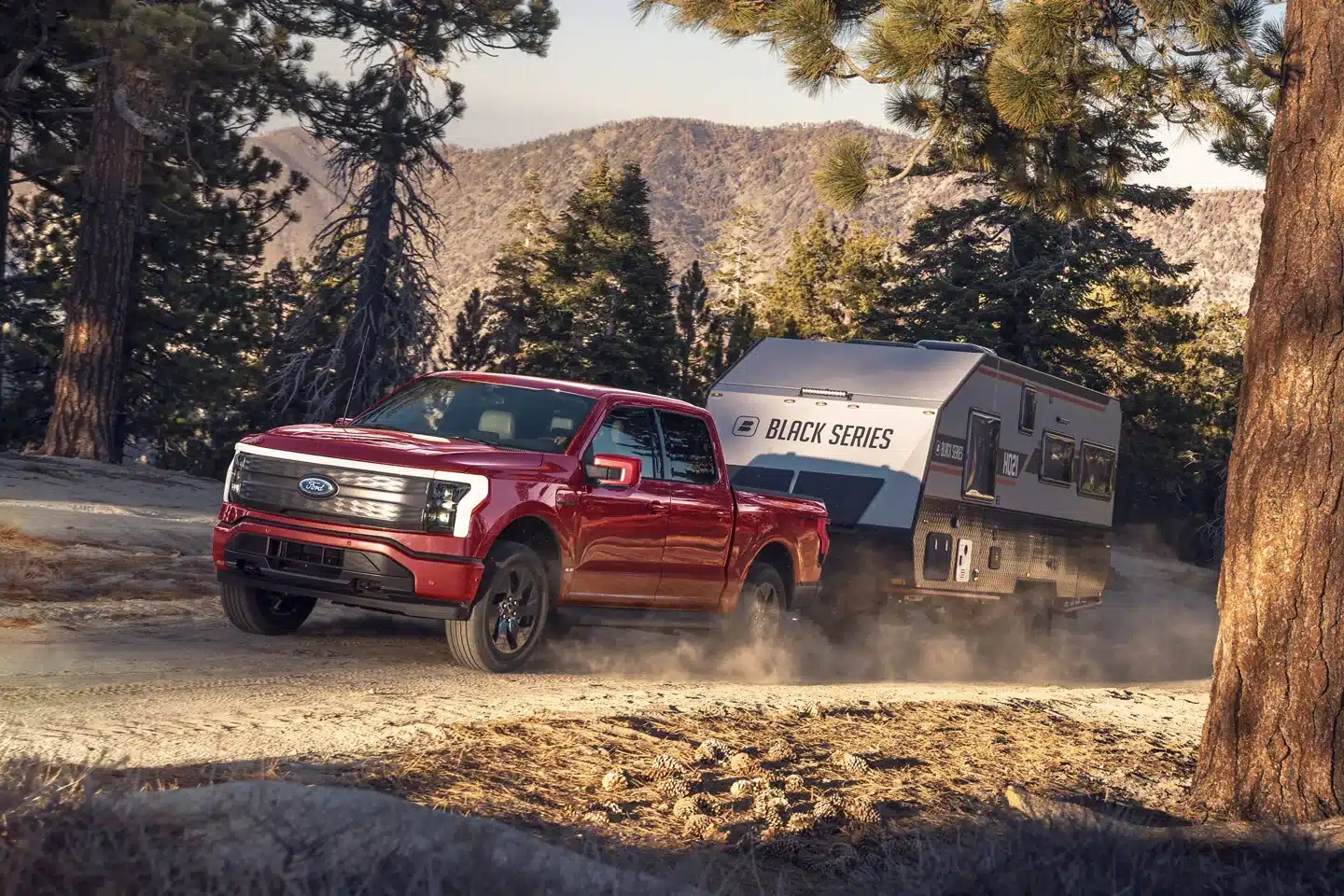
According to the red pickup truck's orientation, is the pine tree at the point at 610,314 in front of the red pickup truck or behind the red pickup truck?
behind

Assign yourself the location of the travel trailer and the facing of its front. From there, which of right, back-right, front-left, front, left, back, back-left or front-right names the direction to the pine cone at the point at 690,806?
front-left

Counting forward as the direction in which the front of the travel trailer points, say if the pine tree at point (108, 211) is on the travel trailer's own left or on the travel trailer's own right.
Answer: on the travel trailer's own right

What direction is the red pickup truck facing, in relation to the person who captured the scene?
facing the viewer and to the left of the viewer

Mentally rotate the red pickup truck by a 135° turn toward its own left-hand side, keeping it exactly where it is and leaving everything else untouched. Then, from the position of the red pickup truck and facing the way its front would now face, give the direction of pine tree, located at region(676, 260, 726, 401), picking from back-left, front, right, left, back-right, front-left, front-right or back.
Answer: left

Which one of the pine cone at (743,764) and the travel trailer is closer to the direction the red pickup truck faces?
the pine cone

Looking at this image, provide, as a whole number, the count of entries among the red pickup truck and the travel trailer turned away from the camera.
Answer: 0

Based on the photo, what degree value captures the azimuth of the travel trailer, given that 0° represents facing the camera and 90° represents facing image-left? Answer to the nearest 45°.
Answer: approximately 45°
